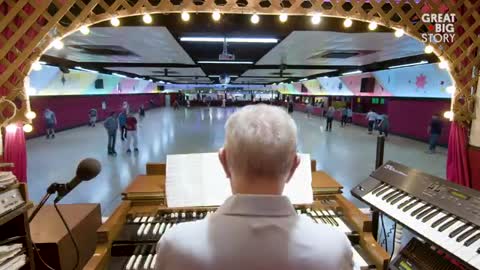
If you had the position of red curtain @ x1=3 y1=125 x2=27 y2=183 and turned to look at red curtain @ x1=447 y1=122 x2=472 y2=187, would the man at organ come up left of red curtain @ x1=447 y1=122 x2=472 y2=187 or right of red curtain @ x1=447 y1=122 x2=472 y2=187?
right

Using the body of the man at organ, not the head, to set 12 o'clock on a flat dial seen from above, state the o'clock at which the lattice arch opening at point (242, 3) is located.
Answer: The lattice arch opening is roughly at 12 o'clock from the man at organ.

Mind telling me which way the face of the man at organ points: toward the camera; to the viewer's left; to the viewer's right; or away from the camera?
away from the camera

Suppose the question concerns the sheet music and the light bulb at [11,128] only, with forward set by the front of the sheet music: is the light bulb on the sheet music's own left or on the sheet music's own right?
on the sheet music's own right

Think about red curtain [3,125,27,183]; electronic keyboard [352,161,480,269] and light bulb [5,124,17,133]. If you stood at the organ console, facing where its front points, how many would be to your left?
1

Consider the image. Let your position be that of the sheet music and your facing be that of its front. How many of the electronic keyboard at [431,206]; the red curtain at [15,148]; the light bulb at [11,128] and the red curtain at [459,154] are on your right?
2

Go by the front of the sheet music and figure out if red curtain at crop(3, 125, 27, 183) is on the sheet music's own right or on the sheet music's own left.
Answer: on the sheet music's own right

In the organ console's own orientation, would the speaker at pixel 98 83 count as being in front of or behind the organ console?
behind

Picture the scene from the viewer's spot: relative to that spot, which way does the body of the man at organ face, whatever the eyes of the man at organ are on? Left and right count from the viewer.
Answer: facing away from the viewer

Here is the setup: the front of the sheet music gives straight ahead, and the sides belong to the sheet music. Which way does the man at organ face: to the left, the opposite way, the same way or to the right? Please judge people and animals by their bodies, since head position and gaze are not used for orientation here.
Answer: the opposite way

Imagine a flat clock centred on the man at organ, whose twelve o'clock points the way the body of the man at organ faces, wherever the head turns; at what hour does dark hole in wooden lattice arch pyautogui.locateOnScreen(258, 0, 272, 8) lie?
The dark hole in wooden lattice arch is roughly at 12 o'clock from the man at organ.

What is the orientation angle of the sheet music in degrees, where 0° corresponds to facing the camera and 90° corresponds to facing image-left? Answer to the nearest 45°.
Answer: approximately 0°

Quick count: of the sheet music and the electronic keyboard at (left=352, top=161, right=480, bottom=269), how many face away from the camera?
0
